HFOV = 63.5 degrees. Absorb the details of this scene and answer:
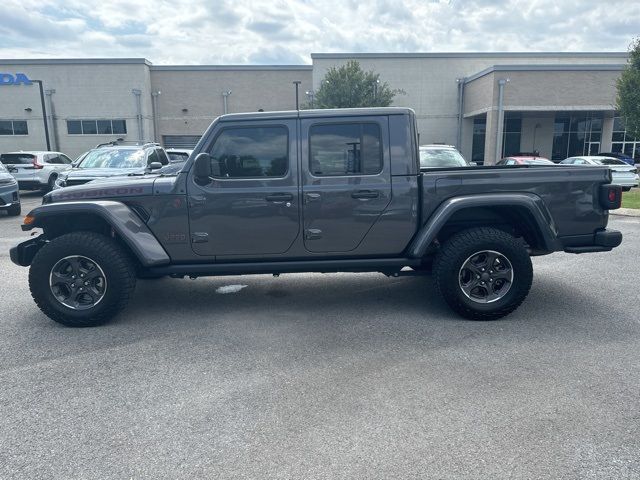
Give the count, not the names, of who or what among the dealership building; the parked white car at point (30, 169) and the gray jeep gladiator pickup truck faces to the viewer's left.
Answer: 1

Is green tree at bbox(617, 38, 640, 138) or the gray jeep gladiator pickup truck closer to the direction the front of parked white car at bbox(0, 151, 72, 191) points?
the green tree

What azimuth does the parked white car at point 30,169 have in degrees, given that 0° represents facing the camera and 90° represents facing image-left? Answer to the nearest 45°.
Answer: approximately 225°

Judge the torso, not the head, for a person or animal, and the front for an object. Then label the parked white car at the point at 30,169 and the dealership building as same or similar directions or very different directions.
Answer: very different directions

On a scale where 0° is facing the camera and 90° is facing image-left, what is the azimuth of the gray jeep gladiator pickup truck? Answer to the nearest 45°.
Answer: approximately 90°

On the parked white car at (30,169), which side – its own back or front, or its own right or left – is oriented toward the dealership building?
front

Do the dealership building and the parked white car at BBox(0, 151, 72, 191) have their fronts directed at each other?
yes

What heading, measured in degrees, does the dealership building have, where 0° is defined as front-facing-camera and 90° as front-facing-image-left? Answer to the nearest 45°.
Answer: approximately 0°

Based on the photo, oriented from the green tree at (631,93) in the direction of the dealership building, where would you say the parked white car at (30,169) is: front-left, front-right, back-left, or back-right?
front-left

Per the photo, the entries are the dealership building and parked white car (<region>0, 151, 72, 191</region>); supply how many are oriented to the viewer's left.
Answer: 0

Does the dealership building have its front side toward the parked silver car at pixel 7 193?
yes

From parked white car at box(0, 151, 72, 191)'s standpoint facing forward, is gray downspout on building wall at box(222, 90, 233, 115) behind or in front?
in front

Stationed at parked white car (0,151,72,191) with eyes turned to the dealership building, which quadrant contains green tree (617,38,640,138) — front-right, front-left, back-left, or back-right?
front-right

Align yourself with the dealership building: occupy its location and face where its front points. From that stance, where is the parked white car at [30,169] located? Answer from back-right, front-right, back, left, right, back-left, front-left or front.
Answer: front

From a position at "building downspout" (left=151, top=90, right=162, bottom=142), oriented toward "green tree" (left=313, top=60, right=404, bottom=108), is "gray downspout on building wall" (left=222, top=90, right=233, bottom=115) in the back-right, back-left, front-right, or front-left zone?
front-left

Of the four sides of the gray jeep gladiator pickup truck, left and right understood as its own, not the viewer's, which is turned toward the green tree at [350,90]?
right

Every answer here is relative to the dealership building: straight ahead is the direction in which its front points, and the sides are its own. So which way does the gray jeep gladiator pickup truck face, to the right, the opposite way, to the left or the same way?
to the right
